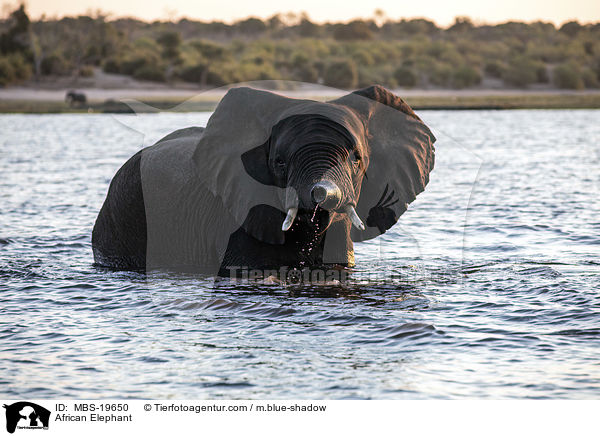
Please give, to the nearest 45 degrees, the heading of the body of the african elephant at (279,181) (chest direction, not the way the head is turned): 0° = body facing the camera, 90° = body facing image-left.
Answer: approximately 315°
